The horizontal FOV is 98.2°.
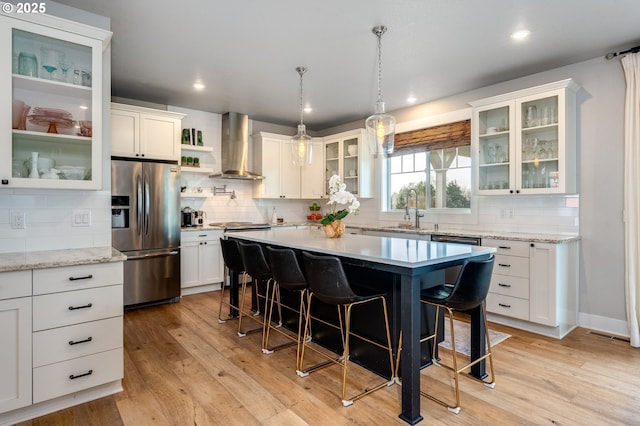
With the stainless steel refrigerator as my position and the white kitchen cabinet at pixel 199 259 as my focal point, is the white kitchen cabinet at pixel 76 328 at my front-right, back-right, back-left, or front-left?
back-right

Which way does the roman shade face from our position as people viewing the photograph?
facing the viewer and to the left of the viewer

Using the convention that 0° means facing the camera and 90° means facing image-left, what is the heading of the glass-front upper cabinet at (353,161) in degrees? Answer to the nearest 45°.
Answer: approximately 45°

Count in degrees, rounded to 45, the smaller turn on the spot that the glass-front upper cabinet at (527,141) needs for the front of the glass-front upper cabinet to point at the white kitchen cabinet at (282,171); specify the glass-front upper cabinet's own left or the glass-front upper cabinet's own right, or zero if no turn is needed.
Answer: approximately 45° to the glass-front upper cabinet's own right

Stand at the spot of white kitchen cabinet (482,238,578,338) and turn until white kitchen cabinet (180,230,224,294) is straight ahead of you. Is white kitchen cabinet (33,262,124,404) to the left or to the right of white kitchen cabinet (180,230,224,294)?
left

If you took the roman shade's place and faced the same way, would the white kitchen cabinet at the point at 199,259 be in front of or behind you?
in front

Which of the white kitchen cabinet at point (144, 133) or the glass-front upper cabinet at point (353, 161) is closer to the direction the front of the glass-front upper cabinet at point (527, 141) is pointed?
the white kitchen cabinet

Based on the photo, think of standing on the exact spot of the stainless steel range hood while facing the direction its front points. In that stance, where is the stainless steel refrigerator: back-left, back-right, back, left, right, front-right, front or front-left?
right

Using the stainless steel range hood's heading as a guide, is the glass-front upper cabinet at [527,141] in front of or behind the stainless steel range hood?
in front

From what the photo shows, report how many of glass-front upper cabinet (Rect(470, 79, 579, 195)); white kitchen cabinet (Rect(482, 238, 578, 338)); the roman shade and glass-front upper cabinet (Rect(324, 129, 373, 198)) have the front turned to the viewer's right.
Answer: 0

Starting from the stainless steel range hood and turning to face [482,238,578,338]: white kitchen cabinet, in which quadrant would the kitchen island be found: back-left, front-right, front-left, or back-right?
front-right

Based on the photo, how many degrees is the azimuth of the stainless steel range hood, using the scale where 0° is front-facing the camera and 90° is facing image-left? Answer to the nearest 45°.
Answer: approximately 315°

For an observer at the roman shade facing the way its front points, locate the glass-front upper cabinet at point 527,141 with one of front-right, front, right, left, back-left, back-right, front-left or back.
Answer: left

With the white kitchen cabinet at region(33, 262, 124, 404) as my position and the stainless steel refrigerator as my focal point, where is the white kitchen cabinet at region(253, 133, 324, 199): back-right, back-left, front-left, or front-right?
front-right

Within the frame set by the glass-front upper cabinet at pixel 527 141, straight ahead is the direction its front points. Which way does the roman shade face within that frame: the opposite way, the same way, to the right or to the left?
the same way

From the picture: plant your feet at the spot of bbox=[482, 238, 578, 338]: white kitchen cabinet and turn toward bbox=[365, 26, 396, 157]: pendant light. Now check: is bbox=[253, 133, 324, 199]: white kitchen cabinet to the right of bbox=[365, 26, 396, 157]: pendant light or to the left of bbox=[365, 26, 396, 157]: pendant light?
right

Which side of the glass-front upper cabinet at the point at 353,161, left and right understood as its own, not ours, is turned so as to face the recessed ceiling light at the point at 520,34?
left

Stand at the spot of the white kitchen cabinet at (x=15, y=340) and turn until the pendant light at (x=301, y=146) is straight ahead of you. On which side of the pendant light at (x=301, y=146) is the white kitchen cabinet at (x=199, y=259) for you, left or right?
left
